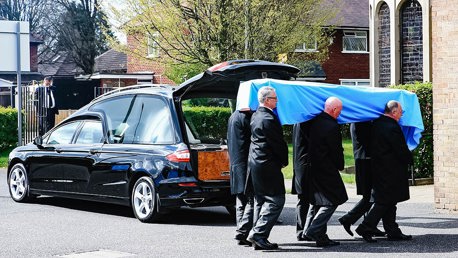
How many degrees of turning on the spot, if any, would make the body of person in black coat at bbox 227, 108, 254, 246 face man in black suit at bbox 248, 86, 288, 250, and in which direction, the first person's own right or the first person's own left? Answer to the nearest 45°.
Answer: approximately 45° to the first person's own right

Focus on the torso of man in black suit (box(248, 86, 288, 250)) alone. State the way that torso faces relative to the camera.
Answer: to the viewer's right

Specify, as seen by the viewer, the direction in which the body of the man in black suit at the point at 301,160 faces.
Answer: to the viewer's right

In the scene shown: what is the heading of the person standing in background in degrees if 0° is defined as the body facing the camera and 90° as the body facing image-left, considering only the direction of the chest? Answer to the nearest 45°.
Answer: approximately 315°

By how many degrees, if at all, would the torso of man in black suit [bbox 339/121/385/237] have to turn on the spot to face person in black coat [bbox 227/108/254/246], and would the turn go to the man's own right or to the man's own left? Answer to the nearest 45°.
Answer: approximately 135° to the man's own right

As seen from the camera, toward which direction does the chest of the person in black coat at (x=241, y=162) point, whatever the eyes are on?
to the viewer's right
